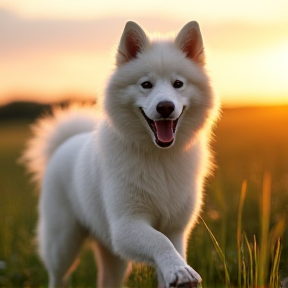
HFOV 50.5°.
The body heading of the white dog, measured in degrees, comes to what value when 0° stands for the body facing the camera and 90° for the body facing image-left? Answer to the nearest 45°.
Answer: approximately 315°
